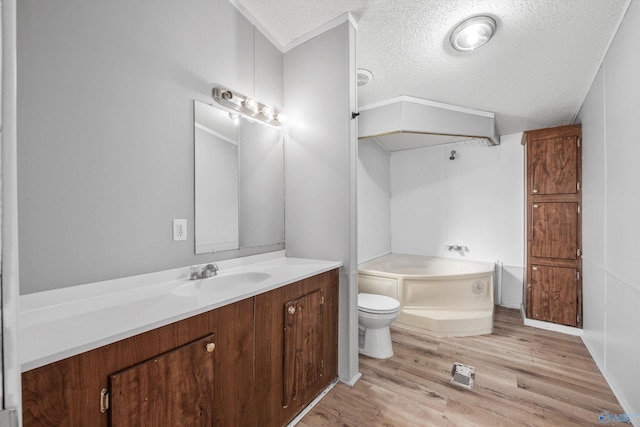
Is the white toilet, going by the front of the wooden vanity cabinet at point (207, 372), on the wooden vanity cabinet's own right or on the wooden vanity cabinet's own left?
on the wooden vanity cabinet's own left

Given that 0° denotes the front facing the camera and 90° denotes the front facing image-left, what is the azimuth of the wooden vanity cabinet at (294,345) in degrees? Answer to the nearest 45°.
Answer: approximately 315°

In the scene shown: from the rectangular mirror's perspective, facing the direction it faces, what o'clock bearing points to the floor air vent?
The floor air vent is roughly at 11 o'clock from the rectangular mirror.

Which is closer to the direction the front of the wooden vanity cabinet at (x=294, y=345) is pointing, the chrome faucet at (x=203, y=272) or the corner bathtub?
the corner bathtub

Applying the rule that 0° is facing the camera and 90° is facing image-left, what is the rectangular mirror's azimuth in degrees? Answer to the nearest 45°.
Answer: approximately 315°

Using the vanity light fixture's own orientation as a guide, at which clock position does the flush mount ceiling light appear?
The flush mount ceiling light is roughly at 11 o'clock from the vanity light fixture.
